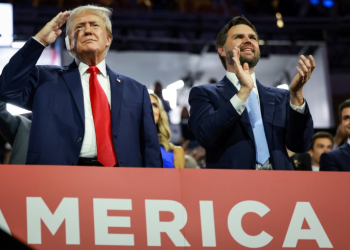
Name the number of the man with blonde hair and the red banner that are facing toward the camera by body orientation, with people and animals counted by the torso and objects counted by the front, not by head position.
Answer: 2

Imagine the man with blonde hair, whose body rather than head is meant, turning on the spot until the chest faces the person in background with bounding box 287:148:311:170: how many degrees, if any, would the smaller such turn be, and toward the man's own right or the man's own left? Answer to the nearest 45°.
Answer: approximately 135° to the man's own left

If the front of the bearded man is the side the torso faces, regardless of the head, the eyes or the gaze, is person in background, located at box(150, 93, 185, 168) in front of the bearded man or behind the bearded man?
behind

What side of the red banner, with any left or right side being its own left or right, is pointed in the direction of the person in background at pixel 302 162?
back

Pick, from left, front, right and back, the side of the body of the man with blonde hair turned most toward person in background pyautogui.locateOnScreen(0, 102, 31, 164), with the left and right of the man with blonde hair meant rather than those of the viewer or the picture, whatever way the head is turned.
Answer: back

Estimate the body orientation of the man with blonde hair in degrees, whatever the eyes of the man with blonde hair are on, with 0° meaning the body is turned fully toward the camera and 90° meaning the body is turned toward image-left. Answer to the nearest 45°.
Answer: approximately 0°

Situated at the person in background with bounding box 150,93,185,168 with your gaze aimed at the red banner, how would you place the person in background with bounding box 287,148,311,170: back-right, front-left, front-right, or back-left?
back-left

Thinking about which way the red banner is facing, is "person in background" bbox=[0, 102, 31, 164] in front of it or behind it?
behind

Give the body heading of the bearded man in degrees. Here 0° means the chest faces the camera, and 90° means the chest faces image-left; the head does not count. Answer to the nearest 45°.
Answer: approximately 315°

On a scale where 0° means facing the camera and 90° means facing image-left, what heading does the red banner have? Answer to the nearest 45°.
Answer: approximately 0°

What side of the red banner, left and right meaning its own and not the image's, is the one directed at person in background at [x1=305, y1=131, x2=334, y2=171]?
back

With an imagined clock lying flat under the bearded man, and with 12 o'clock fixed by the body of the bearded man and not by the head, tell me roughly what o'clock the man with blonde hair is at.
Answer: The man with blonde hair is roughly at 4 o'clock from the bearded man.

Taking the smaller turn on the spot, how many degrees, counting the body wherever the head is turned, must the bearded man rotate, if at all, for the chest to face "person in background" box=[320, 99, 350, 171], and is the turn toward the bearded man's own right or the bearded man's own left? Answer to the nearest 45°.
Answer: approximately 90° to the bearded man's own left

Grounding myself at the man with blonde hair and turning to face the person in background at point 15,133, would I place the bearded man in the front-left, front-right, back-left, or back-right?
back-right
